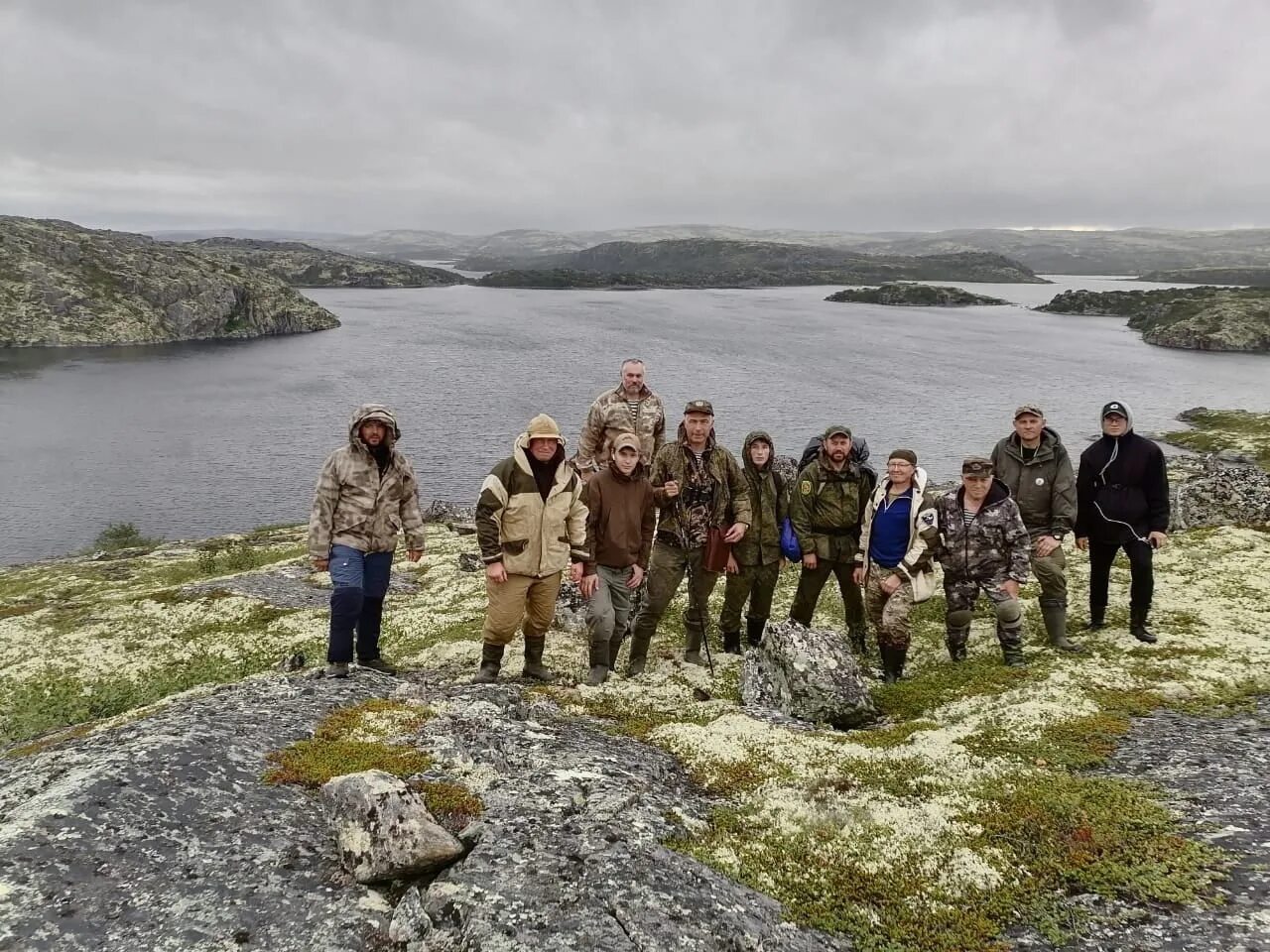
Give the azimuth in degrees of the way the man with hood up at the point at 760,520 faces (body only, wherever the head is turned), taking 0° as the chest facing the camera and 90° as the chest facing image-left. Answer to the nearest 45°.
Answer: approximately 0°

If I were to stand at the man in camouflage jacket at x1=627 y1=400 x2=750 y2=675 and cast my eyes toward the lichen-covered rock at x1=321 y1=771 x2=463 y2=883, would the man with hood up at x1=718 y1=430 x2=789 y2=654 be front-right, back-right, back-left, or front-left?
back-left

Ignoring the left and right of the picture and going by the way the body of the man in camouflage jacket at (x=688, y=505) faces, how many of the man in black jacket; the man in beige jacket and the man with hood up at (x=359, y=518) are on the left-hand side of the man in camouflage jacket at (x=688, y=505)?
1

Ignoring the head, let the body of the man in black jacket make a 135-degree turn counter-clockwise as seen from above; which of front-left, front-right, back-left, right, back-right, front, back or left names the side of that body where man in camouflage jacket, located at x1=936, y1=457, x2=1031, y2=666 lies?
back

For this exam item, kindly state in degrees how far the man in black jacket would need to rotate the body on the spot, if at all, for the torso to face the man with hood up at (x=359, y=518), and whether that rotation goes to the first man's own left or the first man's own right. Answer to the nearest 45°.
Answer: approximately 45° to the first man's own right
